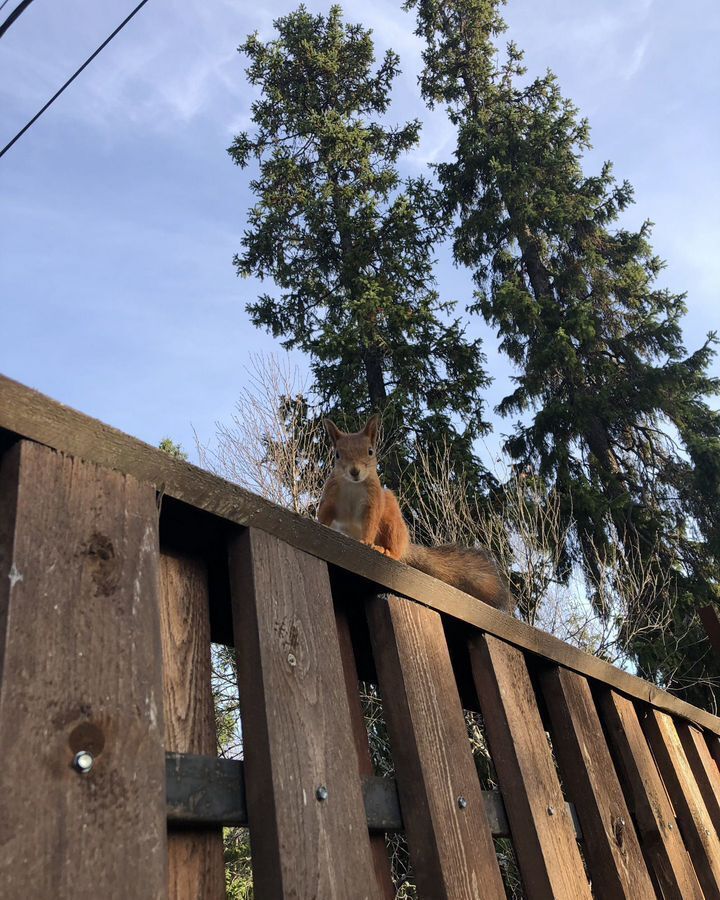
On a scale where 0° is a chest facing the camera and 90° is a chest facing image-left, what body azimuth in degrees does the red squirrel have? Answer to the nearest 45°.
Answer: approximately 45°

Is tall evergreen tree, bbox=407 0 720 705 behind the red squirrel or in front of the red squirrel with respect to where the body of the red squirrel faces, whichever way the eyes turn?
behind
